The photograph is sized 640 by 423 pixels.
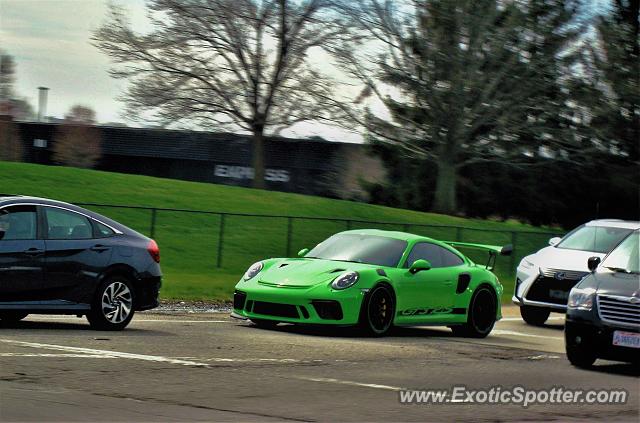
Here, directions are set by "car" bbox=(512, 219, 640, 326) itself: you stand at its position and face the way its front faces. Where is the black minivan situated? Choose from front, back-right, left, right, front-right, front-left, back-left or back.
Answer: front-left

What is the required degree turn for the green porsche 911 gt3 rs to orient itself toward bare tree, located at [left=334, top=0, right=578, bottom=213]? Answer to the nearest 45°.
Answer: approximately 135° to its right

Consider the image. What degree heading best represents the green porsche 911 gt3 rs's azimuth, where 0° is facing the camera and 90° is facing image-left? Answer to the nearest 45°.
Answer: approximately 45°

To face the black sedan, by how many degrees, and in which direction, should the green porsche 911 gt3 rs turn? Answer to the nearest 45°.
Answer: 0° — it already faces it

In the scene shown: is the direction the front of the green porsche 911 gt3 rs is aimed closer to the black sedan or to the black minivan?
the black sedan

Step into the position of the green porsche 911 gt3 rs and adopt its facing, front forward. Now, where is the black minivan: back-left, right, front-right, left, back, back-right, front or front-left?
left

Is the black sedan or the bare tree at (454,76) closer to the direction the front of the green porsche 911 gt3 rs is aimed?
the black sedan

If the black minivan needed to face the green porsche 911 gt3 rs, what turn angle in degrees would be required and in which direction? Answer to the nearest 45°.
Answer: approximately 90° to its right

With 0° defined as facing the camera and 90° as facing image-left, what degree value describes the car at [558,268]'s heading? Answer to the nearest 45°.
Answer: approximately 45°

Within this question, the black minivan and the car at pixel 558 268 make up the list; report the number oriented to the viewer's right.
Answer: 0

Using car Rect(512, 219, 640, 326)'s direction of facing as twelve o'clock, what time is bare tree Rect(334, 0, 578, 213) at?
The bare tree is roughly at 4 o'clock from the car.

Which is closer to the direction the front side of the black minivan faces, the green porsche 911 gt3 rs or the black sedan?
the black sedan

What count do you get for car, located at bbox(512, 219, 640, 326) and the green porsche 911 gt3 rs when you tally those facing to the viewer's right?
0
